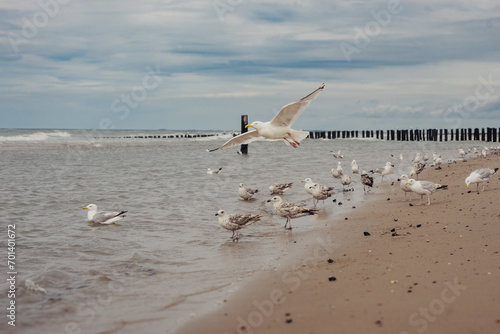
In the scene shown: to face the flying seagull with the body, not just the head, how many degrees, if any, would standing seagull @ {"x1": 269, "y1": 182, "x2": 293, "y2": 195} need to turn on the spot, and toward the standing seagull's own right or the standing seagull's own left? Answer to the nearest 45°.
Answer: approximately 90° to the standing seagull's own left

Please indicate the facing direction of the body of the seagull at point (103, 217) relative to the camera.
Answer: to the viewer's left

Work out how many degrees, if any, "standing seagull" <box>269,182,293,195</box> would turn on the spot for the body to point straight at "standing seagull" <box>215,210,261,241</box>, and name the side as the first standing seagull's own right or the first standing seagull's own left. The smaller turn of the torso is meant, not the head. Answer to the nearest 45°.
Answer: approximately 90° to the first standing seagull's own left

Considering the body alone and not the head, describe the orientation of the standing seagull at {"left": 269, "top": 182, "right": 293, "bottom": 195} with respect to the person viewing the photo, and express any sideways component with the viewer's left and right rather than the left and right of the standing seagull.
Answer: facing to the left of the viewer

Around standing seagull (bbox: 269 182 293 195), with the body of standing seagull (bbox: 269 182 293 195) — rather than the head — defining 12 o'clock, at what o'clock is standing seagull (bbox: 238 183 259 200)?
standing seagull (bbox: 238 183 259 200) is roughly at 11 o'clock from standing seagull (bbox: 269 182 293 195).

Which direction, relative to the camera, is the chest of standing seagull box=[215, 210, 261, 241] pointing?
to the viewer's left
